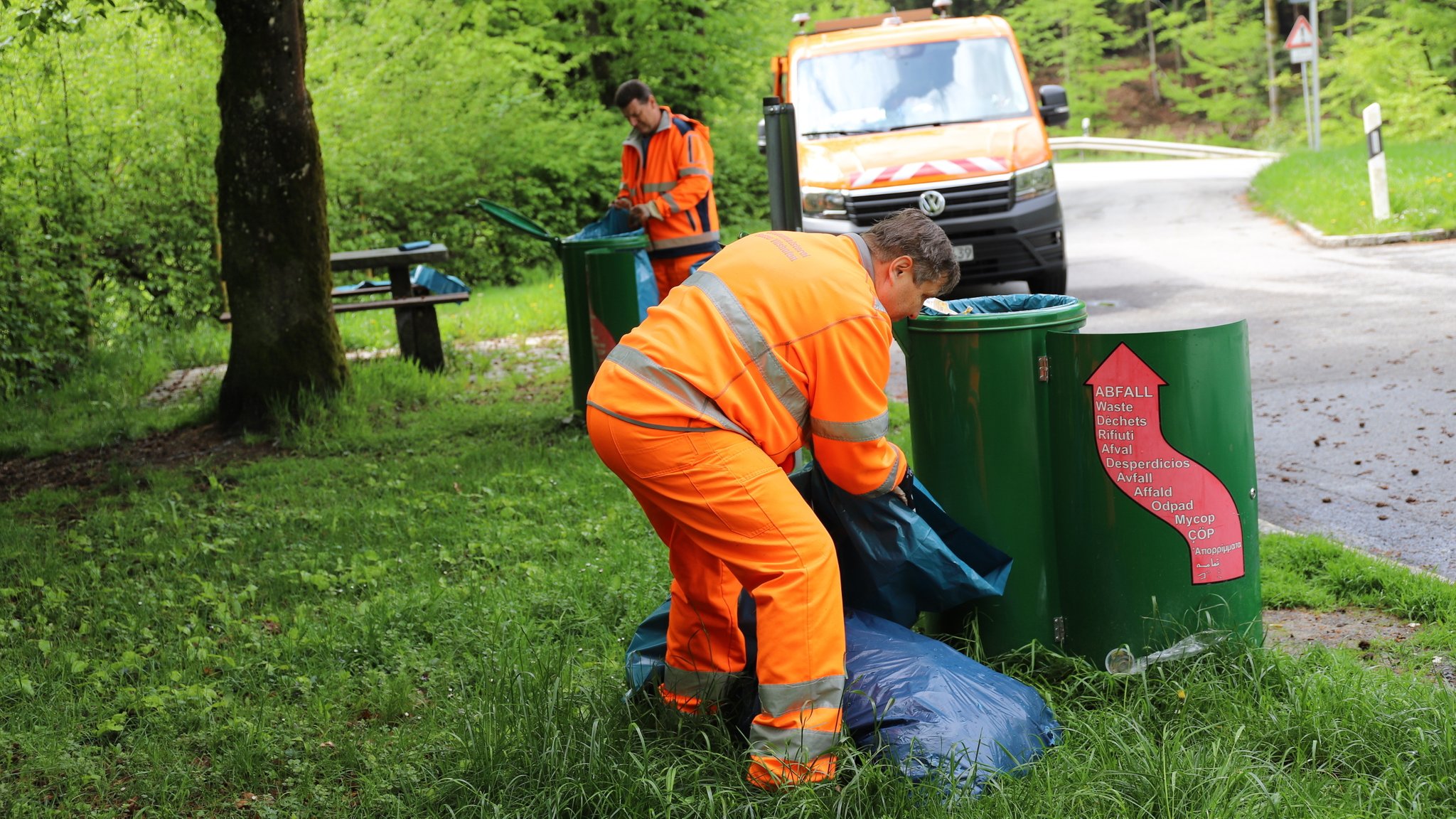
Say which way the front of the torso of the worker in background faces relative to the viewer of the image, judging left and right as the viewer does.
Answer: facing the viewer and to the left of the viewer

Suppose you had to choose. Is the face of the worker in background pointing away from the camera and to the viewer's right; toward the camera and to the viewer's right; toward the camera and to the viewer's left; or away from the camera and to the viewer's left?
toward the camera and to the viewer's left

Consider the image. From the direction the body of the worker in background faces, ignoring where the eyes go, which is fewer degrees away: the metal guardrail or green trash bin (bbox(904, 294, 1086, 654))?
the green trash bin

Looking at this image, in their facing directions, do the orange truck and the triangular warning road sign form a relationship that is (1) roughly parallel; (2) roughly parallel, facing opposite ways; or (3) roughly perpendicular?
roughly parallel

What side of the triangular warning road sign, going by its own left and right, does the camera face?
front

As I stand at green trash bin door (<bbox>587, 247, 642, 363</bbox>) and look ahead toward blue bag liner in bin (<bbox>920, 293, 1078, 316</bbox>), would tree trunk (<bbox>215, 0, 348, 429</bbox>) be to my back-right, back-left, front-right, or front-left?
back-right

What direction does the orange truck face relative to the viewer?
toward the camera

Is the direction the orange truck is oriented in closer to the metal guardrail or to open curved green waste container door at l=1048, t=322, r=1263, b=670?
the open curved green waste container door

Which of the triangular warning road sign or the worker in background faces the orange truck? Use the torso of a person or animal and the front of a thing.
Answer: the triangular warning road sign

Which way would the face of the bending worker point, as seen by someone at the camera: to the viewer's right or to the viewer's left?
to the viewer's right

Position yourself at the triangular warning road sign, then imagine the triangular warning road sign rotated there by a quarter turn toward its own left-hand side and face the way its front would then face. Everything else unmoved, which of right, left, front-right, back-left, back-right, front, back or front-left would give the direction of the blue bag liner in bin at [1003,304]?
right

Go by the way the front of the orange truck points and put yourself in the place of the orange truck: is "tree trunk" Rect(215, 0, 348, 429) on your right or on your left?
on your right
